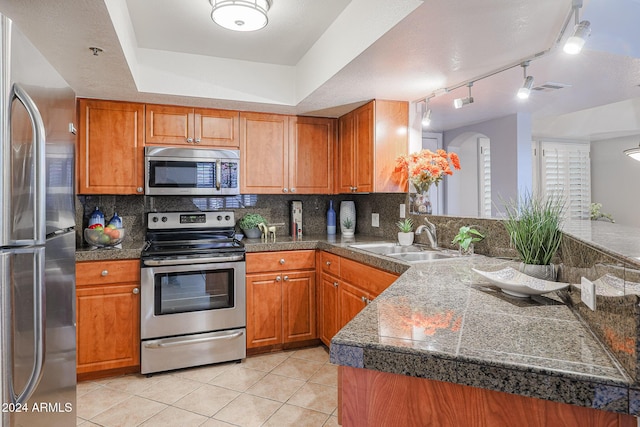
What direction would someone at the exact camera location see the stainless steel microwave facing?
facing the viewer

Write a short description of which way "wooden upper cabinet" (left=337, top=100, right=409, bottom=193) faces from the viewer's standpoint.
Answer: facing the viewer and to the left of the viewer

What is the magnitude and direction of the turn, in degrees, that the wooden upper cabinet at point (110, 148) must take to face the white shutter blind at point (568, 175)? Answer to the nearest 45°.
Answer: approximately 45° to its left

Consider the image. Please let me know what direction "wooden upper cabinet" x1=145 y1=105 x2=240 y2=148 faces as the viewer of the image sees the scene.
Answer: facing the viewer

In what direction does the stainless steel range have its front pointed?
toward the camera

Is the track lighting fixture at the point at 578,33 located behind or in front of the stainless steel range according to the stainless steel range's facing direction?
in front

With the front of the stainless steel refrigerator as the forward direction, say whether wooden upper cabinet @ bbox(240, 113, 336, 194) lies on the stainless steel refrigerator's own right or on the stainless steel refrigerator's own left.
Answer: on the stainless steel refrigerator's own left

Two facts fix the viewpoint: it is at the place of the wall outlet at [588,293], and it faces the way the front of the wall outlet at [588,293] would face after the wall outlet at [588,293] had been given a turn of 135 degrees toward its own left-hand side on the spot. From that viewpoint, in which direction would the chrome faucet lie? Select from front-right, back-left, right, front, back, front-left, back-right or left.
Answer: back-left

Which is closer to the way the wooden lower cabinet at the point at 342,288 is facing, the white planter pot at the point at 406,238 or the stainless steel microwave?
the stainless steel microwave

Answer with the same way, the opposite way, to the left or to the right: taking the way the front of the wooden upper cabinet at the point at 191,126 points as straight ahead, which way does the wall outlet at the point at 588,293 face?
to the right

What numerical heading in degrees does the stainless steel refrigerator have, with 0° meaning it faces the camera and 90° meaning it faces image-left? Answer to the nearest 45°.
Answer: approximately 315°

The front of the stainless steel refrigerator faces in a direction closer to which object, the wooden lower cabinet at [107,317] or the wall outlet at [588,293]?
the wall outlet
